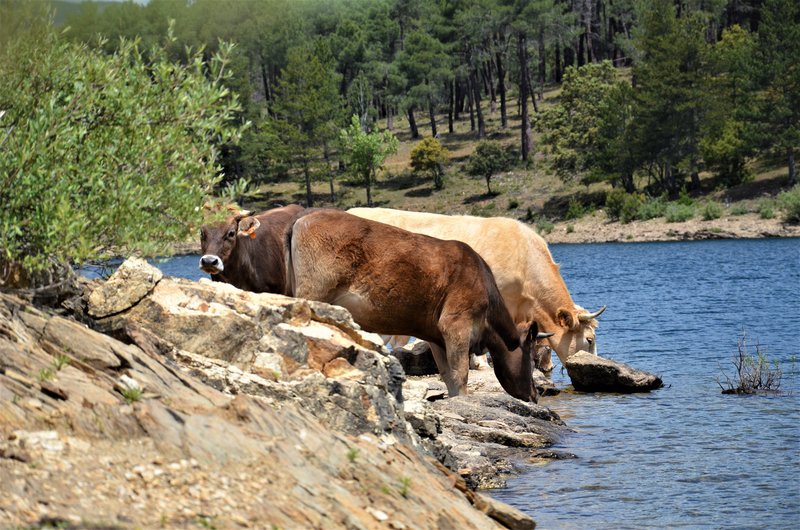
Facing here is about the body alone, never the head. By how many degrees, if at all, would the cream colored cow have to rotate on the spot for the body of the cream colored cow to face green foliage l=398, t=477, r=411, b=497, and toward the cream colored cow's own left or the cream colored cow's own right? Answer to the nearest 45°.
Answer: approximately 90° to the cream colored cow's own right

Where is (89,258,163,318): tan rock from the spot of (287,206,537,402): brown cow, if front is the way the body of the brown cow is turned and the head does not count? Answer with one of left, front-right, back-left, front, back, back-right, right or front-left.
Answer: back-right

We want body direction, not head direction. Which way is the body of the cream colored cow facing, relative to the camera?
to the viewer's right

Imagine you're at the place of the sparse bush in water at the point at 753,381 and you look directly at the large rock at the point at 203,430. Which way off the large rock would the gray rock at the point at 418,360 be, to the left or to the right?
right

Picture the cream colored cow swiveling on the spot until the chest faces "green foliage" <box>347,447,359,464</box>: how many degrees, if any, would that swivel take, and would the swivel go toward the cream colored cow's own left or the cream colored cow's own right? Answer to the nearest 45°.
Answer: approximately 90° to the cream colored cow's own right

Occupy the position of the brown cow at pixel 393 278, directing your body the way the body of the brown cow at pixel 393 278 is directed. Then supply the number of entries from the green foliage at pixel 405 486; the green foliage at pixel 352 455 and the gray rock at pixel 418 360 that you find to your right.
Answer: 2

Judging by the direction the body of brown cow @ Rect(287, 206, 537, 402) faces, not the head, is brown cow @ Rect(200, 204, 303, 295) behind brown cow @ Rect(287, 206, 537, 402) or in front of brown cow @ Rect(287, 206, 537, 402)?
behind

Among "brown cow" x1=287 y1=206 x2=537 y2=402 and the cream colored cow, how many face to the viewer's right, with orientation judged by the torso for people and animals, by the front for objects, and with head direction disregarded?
2

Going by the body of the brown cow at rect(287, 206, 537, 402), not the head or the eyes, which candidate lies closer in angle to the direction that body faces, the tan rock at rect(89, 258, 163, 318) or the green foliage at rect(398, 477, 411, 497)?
the green foliage

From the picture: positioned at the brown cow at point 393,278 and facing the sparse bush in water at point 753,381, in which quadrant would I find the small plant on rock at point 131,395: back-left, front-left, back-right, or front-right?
back-right

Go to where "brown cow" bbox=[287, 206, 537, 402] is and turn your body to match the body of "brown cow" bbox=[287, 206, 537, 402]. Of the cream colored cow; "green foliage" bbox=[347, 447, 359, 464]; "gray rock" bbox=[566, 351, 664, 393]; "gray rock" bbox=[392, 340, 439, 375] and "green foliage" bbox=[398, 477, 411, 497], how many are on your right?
2

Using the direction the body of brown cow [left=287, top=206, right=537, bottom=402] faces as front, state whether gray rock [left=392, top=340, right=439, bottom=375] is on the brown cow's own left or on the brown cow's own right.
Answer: on the brown cow's own left

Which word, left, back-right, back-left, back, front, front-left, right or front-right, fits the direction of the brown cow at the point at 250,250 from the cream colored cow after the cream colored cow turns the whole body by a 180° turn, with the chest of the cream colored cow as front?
front-left

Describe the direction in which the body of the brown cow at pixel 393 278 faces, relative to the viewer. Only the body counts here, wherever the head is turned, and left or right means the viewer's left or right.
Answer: facing to the right of the viewer
